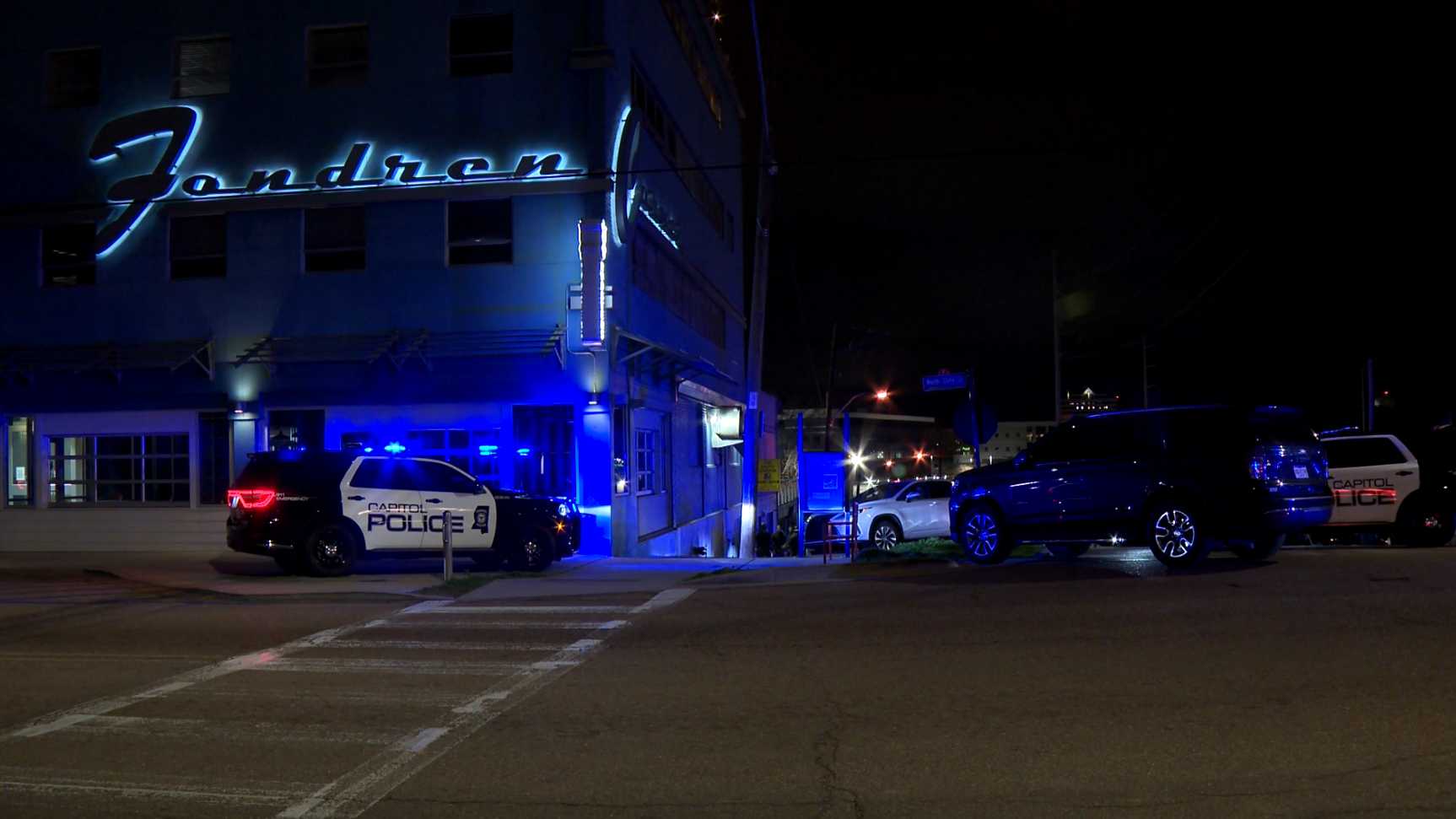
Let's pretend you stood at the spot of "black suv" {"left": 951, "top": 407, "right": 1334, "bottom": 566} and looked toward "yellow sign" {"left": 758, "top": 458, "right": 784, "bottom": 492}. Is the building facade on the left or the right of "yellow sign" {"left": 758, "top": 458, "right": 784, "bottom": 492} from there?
left

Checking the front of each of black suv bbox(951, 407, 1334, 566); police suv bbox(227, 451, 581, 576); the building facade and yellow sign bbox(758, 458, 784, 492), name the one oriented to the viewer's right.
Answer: the police suv

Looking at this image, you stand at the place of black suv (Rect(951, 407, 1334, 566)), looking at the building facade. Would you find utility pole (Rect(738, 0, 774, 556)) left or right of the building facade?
right

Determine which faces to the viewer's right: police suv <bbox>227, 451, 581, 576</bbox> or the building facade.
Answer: the police suv

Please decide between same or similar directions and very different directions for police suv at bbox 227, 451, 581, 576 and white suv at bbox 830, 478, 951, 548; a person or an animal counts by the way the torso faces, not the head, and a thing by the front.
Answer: very different directions

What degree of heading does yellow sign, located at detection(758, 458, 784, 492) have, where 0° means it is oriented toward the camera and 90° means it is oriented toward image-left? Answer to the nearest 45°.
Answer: approximately 0°

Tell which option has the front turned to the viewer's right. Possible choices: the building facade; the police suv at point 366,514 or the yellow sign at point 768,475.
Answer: the police suv

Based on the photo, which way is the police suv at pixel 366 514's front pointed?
to the viewer's right

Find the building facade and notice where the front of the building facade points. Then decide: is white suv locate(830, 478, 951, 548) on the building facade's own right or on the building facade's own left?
on the building facade's own left

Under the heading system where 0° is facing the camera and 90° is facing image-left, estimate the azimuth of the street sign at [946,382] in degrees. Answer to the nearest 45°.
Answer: approximately 0°

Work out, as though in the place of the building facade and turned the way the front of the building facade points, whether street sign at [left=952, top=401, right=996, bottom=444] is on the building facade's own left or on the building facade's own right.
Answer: on the building facade's own left
